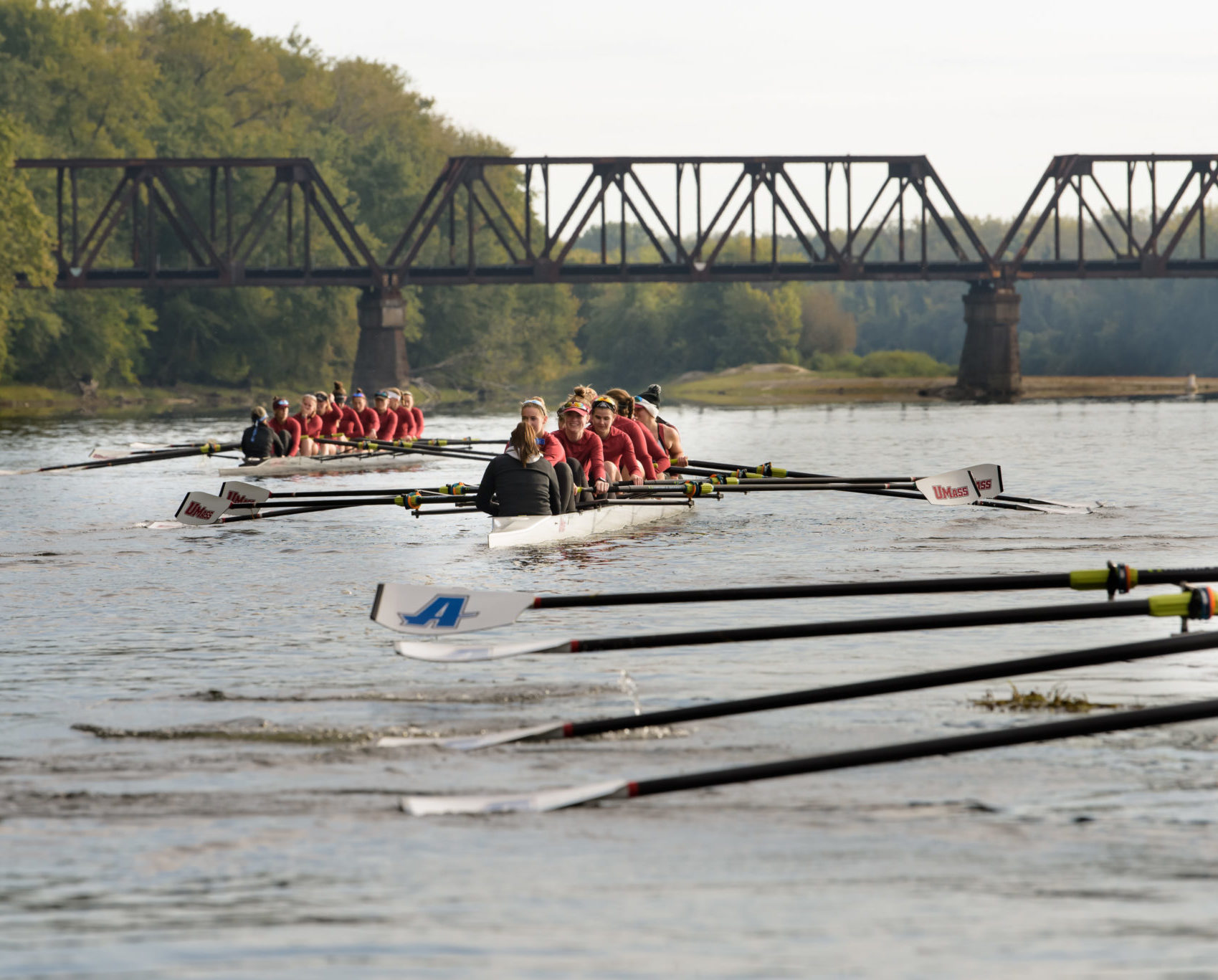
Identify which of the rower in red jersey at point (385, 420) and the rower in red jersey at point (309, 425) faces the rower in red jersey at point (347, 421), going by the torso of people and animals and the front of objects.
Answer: the rower in red jersey at point (385, 420)

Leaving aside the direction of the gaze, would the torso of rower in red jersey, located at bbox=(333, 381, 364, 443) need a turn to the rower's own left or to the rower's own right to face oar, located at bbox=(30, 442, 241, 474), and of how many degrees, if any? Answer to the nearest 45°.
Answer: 0° — they already face it

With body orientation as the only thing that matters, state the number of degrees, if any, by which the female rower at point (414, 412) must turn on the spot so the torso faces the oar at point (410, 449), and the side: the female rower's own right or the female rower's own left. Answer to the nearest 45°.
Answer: approximately 45° to the female rower's own left

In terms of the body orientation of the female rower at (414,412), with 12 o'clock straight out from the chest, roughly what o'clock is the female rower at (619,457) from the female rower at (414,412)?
the female rower at (619,457) is roughly at 10 o'clock from the female rower at (414,412).

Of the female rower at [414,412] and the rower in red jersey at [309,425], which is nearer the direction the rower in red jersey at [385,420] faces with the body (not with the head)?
the rower in red jersey

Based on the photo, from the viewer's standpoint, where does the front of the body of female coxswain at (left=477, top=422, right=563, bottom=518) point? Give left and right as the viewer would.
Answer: facing away from the viewer

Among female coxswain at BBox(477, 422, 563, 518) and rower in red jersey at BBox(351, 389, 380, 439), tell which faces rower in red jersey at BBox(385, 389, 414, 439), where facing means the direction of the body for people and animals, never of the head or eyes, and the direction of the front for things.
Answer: the female coxswain

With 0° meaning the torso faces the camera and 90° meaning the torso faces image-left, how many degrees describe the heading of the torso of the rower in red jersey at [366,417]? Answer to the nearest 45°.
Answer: approximately 45°

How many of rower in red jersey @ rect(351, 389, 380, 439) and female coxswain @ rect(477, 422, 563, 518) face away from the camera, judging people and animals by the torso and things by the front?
1

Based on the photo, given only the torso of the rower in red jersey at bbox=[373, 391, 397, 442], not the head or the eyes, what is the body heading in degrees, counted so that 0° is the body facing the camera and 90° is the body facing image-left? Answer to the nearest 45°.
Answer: approximately 45°

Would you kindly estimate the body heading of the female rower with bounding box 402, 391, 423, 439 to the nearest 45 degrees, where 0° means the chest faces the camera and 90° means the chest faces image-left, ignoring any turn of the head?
approximately 45°

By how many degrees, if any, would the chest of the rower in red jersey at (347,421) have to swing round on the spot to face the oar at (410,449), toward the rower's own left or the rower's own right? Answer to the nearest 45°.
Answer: approximately 45° to the rower's own left

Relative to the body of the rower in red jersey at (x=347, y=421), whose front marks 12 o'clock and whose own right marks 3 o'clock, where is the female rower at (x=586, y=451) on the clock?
The female rower is roughly at 10 o'clock from the rower in red jersey.
